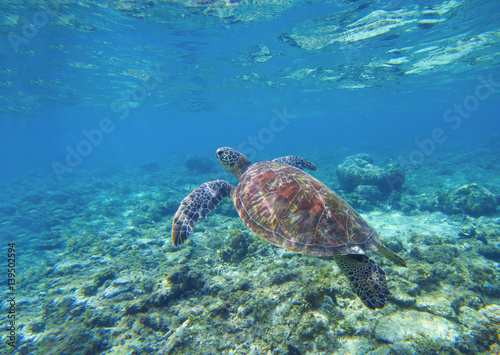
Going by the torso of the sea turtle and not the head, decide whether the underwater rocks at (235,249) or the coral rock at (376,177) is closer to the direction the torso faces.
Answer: the underwater rocks

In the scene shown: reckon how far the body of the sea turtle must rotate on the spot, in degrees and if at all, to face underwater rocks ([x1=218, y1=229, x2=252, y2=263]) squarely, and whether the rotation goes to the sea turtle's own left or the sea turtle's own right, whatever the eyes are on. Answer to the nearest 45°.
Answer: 0° — it already faces it

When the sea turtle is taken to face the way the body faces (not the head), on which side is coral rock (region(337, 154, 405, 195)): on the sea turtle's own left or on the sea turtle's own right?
on the sea turtle's own right

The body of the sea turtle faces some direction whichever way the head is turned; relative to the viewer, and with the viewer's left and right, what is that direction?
facing away from the viewer and to the left of the viewer
